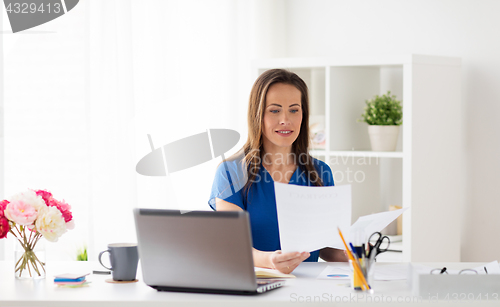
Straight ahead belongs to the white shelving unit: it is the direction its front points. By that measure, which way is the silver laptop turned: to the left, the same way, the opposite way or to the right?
the opposite way

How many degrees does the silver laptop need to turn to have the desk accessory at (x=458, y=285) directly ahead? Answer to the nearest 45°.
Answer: approximately 45° to its right

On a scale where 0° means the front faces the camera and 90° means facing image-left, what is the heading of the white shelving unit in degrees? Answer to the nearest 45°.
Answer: approximately 45°

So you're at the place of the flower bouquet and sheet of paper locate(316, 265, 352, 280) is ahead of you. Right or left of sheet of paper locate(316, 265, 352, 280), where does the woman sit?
left

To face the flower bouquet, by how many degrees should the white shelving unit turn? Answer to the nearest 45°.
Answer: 0° — it already faces it

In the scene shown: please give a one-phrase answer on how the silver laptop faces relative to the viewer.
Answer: facing away from the viewer and to the right of the viewer

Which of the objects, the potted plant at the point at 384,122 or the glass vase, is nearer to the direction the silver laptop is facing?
the potted plant

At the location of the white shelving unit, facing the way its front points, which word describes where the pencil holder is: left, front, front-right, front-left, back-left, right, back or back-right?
front-left
